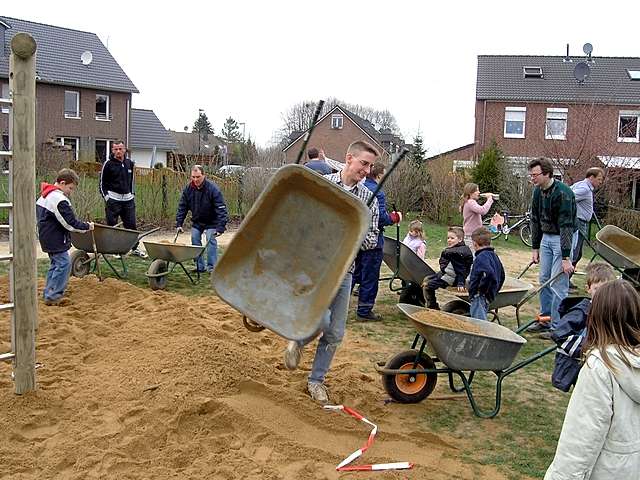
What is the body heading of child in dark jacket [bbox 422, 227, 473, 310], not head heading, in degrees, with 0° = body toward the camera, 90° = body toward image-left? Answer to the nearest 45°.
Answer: approximately 45°

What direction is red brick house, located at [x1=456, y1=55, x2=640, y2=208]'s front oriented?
toward the camera

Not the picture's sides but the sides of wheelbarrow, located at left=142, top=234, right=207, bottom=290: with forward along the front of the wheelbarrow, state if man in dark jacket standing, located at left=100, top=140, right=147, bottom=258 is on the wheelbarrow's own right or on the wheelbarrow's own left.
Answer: on the wheelbarrow's own right

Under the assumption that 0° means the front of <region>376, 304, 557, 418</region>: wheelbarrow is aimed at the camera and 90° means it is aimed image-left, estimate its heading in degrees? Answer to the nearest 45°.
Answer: approximately 90°

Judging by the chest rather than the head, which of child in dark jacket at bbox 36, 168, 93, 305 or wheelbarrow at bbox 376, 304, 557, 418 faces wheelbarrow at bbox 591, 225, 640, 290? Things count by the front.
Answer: the child in dark jacket

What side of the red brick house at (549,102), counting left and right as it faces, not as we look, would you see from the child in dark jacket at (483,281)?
front

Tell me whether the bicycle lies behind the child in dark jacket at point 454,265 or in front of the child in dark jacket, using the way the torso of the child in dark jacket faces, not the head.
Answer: behind

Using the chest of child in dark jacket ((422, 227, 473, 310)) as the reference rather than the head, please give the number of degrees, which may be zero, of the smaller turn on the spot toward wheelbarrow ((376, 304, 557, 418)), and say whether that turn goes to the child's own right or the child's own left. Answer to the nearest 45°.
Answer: approximately 45° to the child's own left

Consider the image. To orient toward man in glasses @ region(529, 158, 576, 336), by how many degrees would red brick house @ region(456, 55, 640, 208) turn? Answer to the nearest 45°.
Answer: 0° — it already faces them

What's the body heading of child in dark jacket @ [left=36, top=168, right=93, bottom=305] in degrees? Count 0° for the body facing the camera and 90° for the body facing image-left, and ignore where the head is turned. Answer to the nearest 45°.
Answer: approximately 270°

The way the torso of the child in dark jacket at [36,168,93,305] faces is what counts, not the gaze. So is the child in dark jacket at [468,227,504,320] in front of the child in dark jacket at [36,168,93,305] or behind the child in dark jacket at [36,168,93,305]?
in front

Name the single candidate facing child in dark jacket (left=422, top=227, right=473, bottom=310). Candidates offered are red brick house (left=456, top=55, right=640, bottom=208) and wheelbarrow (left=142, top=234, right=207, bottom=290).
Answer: the red brick house

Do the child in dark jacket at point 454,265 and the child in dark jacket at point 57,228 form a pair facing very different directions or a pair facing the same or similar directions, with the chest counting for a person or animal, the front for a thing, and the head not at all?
very different directions

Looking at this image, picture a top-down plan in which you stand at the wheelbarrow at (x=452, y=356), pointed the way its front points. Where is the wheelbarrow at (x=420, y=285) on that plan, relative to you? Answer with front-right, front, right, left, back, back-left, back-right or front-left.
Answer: right

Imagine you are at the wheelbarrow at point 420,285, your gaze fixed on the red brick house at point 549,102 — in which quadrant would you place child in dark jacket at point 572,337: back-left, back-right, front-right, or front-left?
back-right
